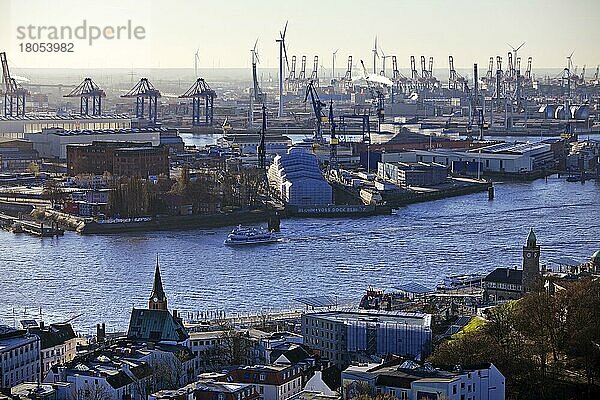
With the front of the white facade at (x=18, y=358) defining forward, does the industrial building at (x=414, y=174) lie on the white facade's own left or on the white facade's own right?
on the white facade's own left

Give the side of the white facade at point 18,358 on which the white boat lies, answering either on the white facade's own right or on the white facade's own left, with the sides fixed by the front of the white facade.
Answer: on the white facade's own left

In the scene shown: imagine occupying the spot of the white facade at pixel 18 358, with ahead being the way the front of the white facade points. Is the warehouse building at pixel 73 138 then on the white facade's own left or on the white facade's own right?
on the white facade's own left

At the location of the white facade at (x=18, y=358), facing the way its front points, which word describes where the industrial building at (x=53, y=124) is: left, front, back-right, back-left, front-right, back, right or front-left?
back-left

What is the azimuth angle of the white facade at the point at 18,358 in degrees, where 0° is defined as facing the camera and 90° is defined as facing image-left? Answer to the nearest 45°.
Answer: approximately 315°

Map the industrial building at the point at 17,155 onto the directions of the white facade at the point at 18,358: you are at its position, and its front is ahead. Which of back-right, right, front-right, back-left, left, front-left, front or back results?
back-left

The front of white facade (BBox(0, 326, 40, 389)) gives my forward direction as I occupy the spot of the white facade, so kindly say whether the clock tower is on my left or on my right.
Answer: on my left
